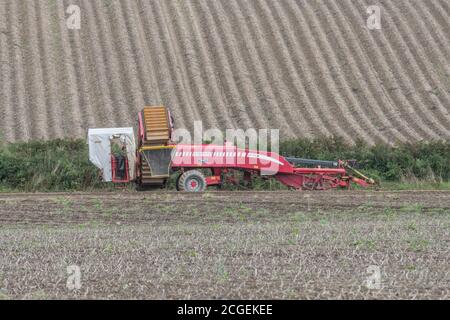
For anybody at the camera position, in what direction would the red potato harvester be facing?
facing to the right of the viewer
